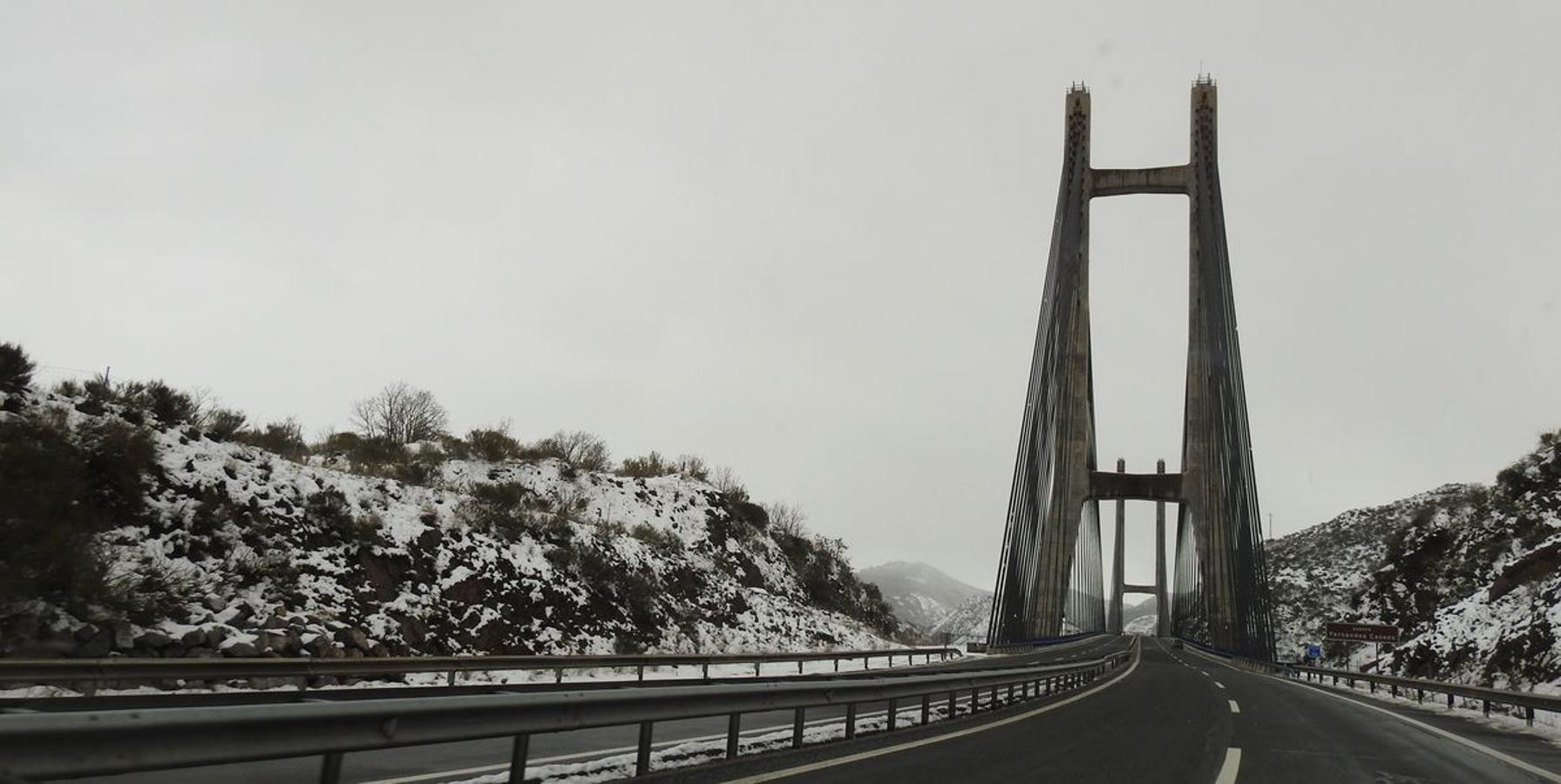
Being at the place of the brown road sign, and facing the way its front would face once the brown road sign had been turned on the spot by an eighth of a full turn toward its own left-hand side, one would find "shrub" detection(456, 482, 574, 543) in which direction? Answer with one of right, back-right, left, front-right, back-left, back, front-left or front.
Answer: right

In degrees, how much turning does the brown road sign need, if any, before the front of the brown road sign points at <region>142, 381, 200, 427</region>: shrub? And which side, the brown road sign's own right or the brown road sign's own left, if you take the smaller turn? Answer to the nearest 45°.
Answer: approximately 45° to the brown road sign's own right

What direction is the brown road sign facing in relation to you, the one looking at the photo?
facing the viewer

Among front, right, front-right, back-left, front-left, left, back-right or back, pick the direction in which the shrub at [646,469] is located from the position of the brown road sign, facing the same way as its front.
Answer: right

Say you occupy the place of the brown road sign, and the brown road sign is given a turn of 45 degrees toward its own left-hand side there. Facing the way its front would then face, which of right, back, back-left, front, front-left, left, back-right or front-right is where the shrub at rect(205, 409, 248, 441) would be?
right

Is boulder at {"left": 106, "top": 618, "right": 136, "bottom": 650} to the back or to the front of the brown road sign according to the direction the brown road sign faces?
to the front

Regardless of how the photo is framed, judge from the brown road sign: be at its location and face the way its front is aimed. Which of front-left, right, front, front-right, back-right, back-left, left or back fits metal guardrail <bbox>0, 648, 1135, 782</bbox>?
front

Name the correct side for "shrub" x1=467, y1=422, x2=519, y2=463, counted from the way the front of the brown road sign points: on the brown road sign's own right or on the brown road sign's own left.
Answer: on the brown road sign's own right

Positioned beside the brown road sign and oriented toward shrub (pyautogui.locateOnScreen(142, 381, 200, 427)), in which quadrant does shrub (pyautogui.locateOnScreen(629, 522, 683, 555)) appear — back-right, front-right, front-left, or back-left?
front-right

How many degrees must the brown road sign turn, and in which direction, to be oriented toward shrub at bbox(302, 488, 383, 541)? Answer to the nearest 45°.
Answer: approximately 45° to its right
